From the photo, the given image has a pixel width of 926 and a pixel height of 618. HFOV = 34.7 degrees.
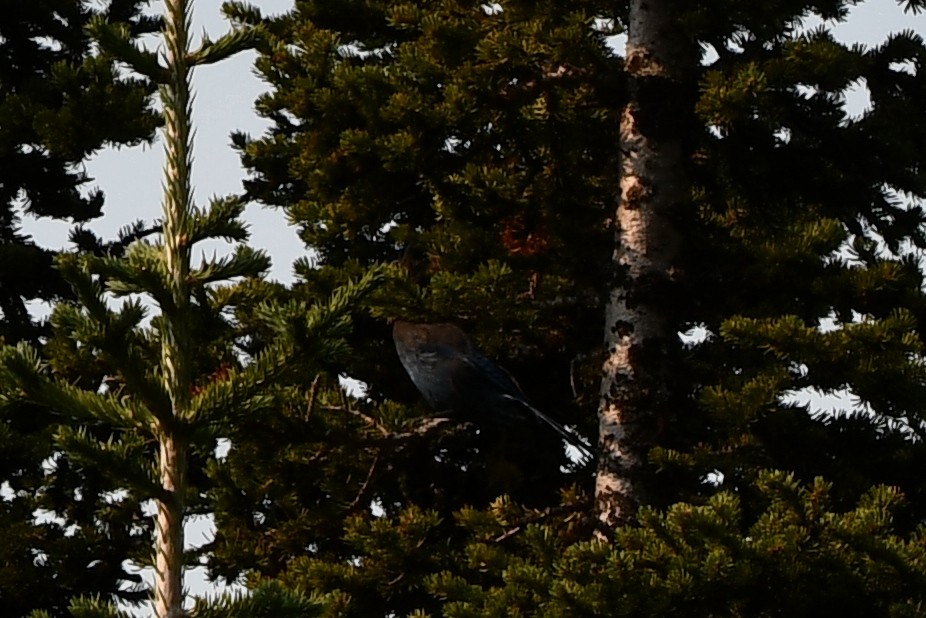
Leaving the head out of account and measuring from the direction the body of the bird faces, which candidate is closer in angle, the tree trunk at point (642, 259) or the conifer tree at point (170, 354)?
the conifer tree

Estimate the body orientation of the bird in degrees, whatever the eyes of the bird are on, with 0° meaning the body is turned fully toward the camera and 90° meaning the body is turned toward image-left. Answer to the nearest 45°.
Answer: approximately 90°

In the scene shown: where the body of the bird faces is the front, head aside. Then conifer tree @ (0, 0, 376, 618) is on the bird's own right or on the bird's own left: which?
on the bird's own left

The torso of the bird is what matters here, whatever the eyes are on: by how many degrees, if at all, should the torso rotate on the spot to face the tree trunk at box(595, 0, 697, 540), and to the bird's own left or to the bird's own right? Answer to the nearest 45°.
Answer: approximately 135° to the bird's own left
